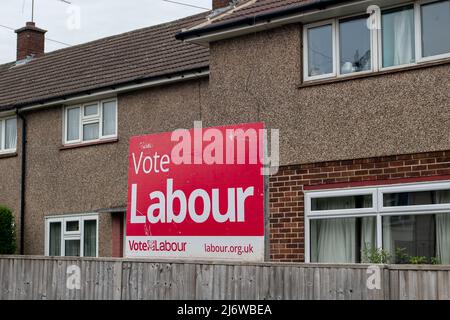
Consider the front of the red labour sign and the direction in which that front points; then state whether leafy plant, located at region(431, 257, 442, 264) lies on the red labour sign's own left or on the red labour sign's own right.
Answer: on the red labour sign's own left

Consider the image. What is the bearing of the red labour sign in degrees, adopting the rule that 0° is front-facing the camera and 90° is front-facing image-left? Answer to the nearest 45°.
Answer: approximately 45°

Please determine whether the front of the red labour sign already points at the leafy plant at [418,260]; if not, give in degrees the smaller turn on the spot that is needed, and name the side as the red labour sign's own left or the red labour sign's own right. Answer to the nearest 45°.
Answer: approximately 90° to the red labour sign's own left

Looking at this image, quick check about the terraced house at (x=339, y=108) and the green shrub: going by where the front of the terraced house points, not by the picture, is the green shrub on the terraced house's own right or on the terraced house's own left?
on the terraced house's own right

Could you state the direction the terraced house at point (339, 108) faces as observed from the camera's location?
facing the viewer and to the left of the viewer

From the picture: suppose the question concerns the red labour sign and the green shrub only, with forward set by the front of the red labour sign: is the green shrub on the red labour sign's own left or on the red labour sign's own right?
on the red labour sign's own right

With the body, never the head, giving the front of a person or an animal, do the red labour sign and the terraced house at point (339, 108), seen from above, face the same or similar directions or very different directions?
same or similar directions

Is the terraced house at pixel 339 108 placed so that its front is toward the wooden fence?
yes
